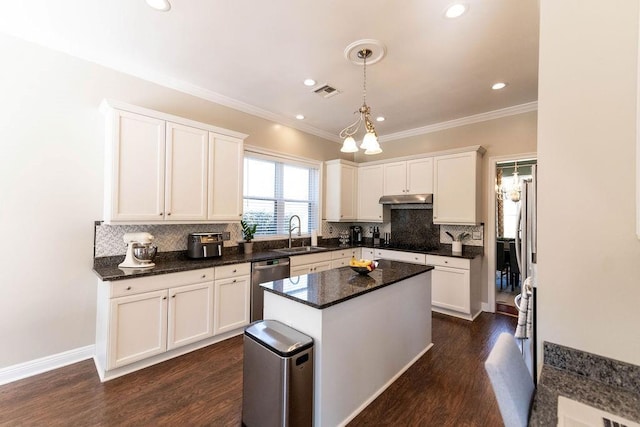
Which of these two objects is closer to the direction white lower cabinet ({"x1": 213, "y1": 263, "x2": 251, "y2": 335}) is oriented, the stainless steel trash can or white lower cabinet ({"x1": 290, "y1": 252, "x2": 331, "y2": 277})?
the stainless steel trash can

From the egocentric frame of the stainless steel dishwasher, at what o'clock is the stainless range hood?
The stainless range hood is roughly at 10 o'clock from the stainless steel dishwasher.

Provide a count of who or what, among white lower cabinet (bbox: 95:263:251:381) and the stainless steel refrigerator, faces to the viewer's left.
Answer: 1

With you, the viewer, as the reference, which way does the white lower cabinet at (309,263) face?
facing the viewer and to the right of the viewer

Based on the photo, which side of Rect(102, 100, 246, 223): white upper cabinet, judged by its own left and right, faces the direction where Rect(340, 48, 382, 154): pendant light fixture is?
front

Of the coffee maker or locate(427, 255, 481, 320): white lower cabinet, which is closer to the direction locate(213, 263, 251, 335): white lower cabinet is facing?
the white lower cabinet

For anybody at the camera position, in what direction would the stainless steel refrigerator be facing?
facing to the left of the viewer

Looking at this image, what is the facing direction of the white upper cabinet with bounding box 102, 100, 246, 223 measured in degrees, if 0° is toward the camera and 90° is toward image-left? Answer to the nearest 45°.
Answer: approximately 315°

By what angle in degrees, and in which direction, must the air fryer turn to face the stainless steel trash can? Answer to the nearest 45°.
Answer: approximately 45° to its right

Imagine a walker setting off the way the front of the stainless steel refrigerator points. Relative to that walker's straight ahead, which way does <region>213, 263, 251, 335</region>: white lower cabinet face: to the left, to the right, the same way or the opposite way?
the opposite way

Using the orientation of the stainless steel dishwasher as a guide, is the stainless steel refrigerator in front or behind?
in front
